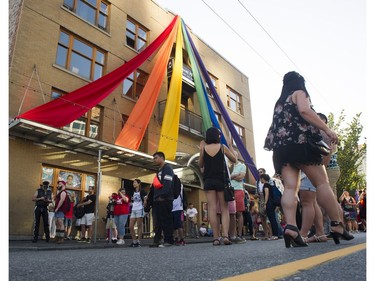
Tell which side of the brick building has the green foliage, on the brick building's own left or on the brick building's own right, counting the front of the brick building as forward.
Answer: on the brick building's own left

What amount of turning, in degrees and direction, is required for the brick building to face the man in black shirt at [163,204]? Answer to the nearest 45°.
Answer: approximately 45° to its right

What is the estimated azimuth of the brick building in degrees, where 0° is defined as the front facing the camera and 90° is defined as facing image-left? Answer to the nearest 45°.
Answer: approximately 315°
